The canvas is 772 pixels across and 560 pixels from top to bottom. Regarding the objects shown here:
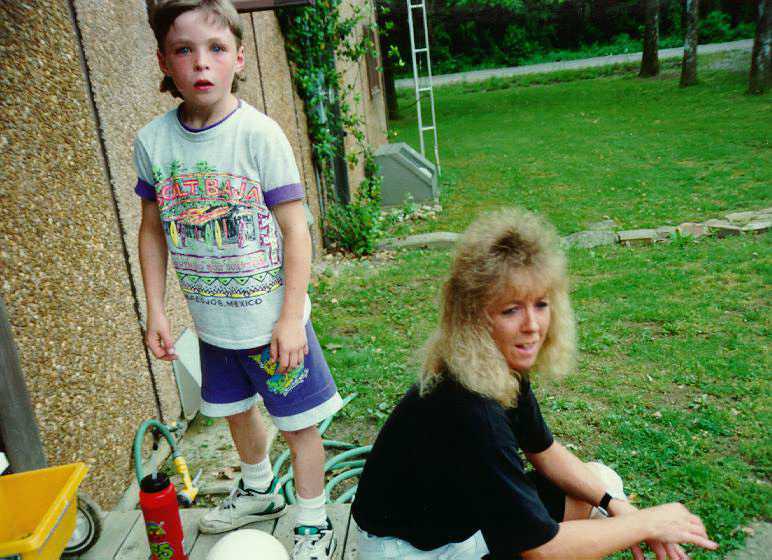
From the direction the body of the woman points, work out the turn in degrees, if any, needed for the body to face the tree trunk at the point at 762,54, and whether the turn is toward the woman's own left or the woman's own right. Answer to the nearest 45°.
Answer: approximately 90° to the woman's own left

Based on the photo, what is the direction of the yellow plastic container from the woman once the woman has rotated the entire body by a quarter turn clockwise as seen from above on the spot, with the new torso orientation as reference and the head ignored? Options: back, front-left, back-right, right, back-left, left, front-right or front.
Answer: right

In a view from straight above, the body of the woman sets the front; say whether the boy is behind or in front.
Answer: behind

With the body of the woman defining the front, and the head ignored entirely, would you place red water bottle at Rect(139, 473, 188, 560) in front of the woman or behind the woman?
behind

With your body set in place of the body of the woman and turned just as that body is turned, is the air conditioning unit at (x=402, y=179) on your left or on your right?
on your left

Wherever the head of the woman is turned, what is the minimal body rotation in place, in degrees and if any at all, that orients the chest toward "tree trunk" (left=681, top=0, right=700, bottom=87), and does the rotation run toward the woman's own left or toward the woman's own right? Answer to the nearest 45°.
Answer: approximately 90° to the woman's own left

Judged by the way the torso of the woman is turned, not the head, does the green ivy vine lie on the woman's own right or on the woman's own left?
on the woman's own left

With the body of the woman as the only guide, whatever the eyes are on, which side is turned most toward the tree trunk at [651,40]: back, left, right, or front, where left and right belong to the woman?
left

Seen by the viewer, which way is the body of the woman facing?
to the viewer's right

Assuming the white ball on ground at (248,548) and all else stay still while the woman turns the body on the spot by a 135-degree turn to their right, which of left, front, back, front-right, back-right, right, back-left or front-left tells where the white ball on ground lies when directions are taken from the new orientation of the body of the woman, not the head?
front-right
